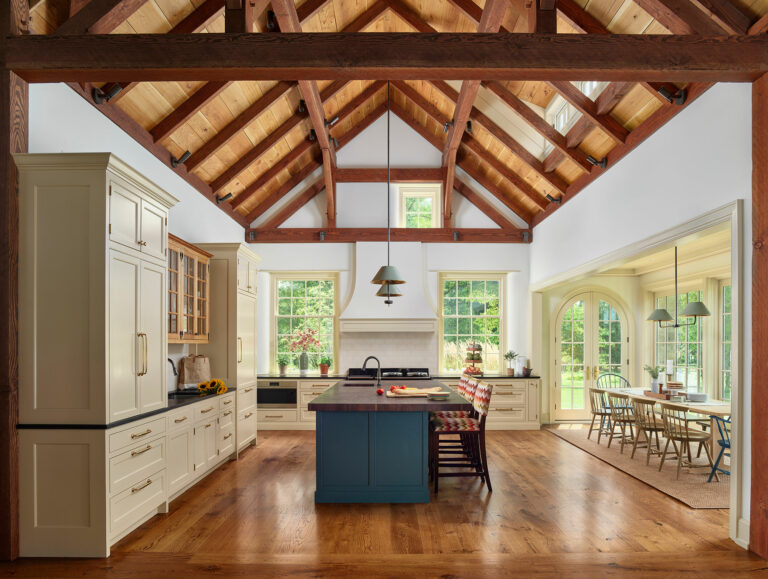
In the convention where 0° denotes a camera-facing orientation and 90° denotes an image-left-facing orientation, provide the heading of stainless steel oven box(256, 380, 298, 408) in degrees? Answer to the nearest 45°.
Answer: approximately 0°

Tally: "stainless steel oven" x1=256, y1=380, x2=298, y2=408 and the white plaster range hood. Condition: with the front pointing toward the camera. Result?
2
